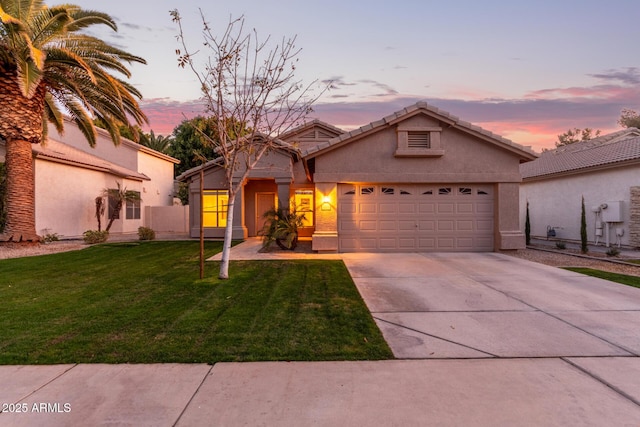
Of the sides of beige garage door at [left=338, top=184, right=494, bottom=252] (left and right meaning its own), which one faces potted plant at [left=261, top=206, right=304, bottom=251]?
right

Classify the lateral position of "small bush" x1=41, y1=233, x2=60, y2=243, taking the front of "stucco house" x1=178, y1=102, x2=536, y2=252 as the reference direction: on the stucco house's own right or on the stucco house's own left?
on the stucco house's own right

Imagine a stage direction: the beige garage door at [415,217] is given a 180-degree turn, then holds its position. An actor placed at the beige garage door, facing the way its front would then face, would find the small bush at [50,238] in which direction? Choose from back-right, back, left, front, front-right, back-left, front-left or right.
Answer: left

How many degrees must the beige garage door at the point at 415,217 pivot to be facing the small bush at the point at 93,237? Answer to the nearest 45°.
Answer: approximately 90° to its right

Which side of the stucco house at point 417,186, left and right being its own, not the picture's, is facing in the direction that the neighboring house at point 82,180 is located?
right

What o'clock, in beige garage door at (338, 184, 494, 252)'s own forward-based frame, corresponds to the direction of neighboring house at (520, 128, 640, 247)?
The neighboring house is roughly at 8 o'clock from the beige garage door.

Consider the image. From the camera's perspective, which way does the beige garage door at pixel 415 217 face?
toward the camera

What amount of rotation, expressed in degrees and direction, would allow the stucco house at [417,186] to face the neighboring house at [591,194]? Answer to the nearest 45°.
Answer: approximately 135° to its left

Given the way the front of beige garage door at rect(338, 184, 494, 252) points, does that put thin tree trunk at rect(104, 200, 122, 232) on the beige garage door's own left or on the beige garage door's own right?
on the beige garage door's own right
